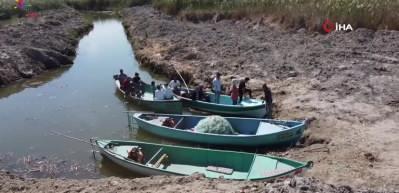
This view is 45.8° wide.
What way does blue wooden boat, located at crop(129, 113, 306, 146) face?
to the viewer's right

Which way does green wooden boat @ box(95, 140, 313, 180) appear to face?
to the viewer's right

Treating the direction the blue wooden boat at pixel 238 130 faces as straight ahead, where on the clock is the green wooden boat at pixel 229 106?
the green wooden boat at pixel 229 106 is roughly at 9 o'clock from the blue wooden boat at pixel 238 130.

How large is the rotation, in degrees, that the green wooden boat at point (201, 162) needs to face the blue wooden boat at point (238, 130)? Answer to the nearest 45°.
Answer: approximately 45° to its left

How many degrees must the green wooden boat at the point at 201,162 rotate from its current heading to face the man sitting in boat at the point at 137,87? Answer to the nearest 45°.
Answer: approximately 90° to its left

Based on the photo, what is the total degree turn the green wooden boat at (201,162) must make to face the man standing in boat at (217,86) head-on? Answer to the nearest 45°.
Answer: approximately 90° to its left

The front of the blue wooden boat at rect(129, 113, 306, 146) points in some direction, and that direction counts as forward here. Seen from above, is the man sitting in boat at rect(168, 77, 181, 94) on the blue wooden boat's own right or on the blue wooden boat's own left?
on the blue wooden boat's own left

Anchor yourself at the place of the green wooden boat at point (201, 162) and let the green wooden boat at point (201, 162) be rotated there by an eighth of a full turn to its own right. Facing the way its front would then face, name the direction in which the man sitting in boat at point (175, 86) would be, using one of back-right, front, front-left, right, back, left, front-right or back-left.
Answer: back-left

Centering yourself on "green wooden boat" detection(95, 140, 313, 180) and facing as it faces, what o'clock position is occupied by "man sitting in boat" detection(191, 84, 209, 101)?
The man sitting in boat is roughly at 9 o'clock from the green wooden boat.
